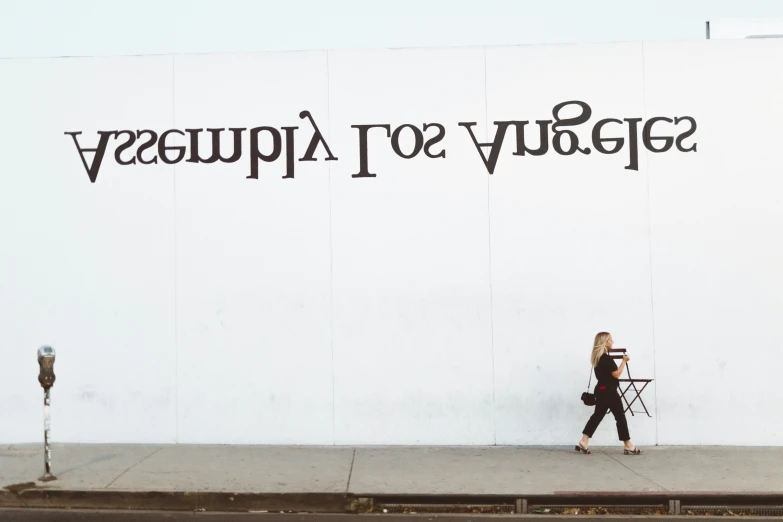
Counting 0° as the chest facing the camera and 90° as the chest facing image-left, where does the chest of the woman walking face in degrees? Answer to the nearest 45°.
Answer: approximately 270°

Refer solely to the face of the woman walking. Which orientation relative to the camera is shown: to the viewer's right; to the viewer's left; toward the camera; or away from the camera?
to the viewer's right
